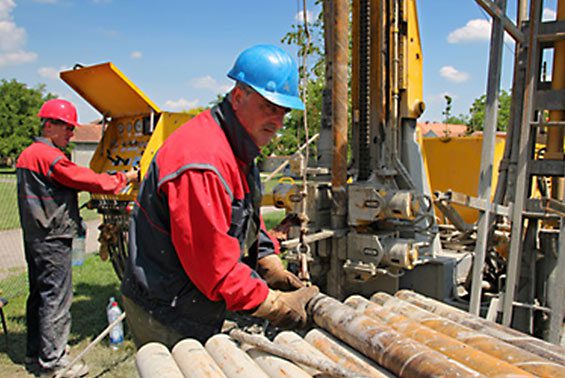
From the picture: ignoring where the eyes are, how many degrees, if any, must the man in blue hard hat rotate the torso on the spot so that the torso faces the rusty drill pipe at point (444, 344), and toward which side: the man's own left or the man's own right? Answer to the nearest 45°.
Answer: approximately 45° to the man's own right

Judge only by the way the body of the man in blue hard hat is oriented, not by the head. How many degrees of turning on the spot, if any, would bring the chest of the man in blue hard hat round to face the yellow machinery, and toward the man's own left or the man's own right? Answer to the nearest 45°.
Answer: approximately 90° to the man's own left

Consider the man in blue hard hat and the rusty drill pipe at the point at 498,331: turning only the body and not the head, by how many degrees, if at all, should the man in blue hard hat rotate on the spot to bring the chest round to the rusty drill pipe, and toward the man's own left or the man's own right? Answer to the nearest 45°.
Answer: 0° — they already face it

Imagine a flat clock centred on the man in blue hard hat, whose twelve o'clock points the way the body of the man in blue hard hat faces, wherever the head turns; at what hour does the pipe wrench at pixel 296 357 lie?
The pipe wrench is roughly at 2 o'clock from the man in blue hard hat.

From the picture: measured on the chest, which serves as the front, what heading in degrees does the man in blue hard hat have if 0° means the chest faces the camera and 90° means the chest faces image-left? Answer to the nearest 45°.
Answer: approximately 270°

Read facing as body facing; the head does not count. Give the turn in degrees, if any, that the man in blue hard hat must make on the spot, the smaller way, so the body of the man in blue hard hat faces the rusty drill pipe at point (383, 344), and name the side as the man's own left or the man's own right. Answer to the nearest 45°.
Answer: approximately 45° to the man's own right

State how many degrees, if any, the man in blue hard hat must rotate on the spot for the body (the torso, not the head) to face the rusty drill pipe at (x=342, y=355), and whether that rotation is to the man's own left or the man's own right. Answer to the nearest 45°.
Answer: approximately 45° to the man's own right

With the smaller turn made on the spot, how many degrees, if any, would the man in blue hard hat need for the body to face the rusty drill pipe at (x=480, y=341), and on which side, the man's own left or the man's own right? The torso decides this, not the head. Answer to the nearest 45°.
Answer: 0° — they already face it

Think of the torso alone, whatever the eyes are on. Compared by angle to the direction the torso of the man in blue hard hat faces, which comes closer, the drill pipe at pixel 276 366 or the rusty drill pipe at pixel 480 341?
the rusty drill pipe
